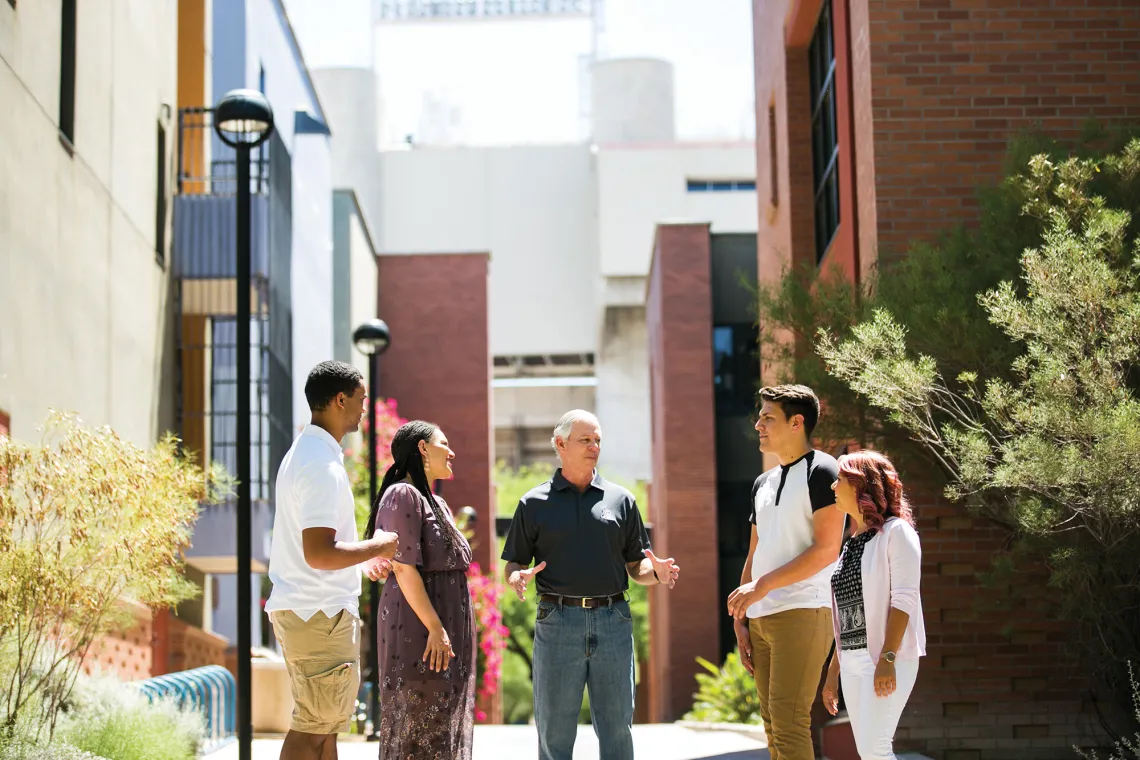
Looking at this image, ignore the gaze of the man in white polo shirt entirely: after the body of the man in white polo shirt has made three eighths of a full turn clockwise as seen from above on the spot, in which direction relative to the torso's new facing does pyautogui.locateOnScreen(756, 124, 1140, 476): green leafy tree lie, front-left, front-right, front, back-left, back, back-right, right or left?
back

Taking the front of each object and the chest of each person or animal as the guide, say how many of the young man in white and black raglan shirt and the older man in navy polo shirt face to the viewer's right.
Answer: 0

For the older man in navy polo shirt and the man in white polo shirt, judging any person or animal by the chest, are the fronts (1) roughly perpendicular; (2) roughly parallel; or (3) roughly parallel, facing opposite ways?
roughly perpendicular

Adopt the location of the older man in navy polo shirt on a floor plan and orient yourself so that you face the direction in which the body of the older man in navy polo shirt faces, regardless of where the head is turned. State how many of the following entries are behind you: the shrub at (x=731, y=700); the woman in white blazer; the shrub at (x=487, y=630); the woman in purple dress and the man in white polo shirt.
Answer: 2

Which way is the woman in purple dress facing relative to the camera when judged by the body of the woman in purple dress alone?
to the viewer's right

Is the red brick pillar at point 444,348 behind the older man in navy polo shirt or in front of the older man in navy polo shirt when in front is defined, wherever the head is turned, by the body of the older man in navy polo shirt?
behind

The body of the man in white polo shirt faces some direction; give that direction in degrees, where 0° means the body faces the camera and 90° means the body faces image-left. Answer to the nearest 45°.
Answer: approximately 270°

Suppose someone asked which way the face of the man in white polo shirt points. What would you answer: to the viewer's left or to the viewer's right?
to the viewer's right

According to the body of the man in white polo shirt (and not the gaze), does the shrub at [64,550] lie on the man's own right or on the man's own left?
on the man's own left

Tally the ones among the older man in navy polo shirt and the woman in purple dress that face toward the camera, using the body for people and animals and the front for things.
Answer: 1

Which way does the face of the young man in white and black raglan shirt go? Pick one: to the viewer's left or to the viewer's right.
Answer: to the viewer's left
